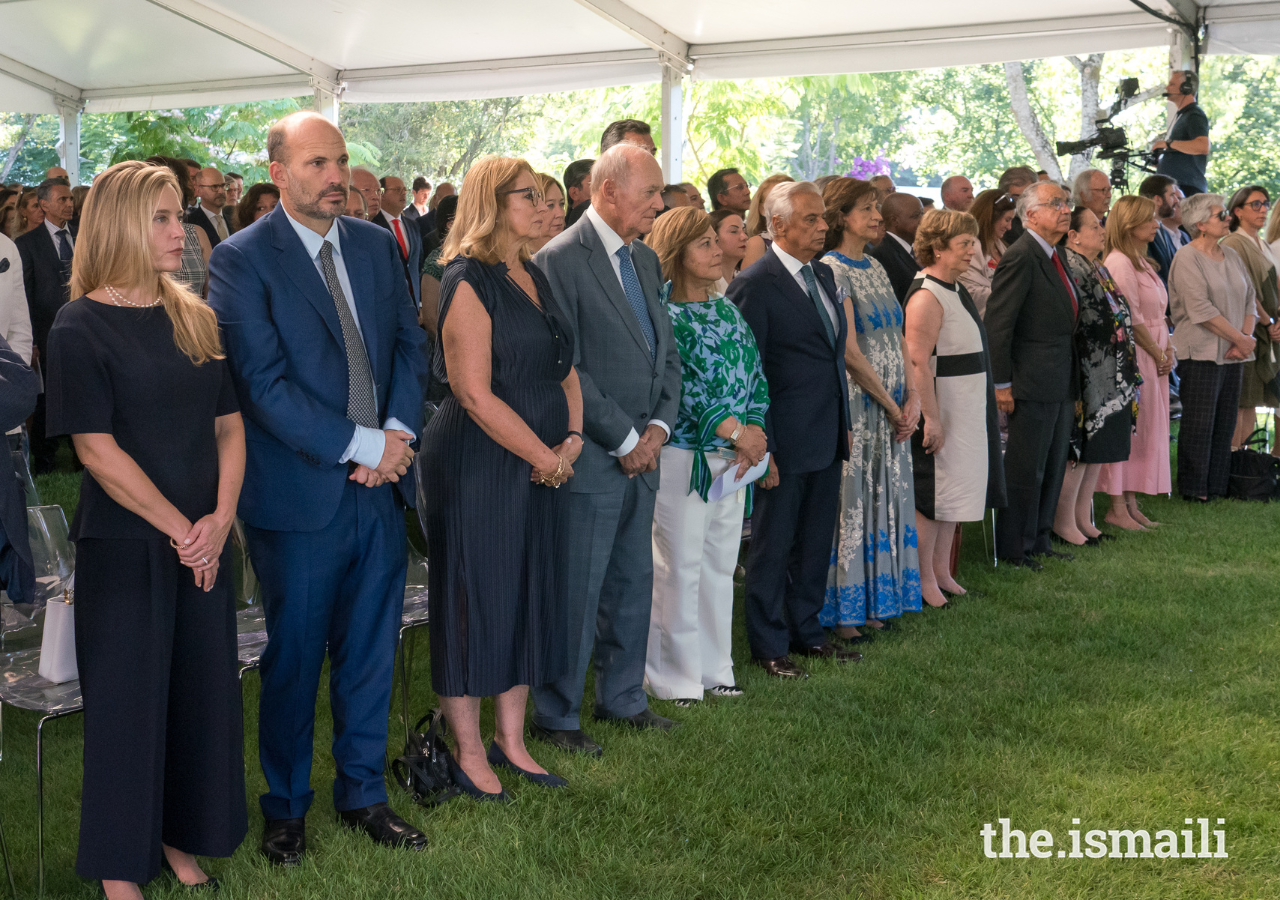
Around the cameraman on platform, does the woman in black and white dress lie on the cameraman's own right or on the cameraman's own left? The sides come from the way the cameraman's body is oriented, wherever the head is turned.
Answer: on the cameraman's own left

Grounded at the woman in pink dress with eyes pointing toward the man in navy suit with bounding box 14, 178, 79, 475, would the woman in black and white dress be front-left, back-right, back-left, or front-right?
front-left

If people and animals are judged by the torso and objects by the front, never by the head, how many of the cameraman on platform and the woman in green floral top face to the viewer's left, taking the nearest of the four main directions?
1

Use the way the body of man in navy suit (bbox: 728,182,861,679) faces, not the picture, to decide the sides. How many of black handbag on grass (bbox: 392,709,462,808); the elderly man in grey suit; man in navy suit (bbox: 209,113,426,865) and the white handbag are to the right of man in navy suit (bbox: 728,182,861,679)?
4

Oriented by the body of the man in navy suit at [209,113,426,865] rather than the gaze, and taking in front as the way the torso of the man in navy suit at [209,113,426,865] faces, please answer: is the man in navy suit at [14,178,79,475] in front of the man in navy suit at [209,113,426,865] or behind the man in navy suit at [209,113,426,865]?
behind

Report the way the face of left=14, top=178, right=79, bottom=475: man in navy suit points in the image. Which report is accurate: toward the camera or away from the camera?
toward the camera

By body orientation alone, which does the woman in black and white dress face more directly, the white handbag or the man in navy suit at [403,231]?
the white handbag

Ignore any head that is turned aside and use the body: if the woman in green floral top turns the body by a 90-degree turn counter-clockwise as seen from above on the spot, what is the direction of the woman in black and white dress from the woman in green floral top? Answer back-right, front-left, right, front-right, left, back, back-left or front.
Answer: front
